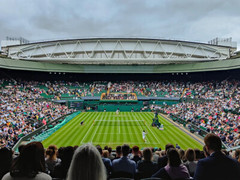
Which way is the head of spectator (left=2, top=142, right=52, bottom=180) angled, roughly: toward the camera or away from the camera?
away from the camera

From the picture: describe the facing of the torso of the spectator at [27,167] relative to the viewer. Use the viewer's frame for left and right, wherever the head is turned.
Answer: facing away from the viewer

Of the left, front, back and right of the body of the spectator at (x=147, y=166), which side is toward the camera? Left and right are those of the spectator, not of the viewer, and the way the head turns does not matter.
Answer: back

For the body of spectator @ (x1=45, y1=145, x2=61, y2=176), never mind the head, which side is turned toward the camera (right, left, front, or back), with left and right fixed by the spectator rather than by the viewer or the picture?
back

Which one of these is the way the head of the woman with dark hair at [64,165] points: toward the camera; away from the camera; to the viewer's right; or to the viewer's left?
away from the camera

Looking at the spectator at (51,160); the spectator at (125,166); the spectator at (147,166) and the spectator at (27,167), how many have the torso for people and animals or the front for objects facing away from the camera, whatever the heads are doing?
4

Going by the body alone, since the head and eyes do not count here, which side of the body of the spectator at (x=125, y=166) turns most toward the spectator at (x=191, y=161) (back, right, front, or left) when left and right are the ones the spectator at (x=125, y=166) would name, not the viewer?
right

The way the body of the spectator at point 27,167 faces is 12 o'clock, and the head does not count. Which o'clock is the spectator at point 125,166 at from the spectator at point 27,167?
the spectator at point 125,166 is roughly at 2 o'clock from the spectator at point 27,167.

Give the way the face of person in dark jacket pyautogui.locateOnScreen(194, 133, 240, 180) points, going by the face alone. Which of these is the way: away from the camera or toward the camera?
away from the camera

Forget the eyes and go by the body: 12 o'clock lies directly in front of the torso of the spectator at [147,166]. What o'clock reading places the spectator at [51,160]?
the spectator at [51,160] is roughly at 9 o'clock from the spectator at [147,166].

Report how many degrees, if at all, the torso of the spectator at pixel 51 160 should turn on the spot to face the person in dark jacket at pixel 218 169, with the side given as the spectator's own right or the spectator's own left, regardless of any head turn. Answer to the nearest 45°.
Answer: approximately 135° to the spectator's own right

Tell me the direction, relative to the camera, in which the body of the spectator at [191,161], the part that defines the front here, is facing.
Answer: away from the camera

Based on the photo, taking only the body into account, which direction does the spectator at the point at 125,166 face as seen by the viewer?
away from the camera

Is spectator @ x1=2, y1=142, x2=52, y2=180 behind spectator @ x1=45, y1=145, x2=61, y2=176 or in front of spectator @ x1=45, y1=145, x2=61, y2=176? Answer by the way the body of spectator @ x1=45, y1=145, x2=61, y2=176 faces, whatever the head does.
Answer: behind
